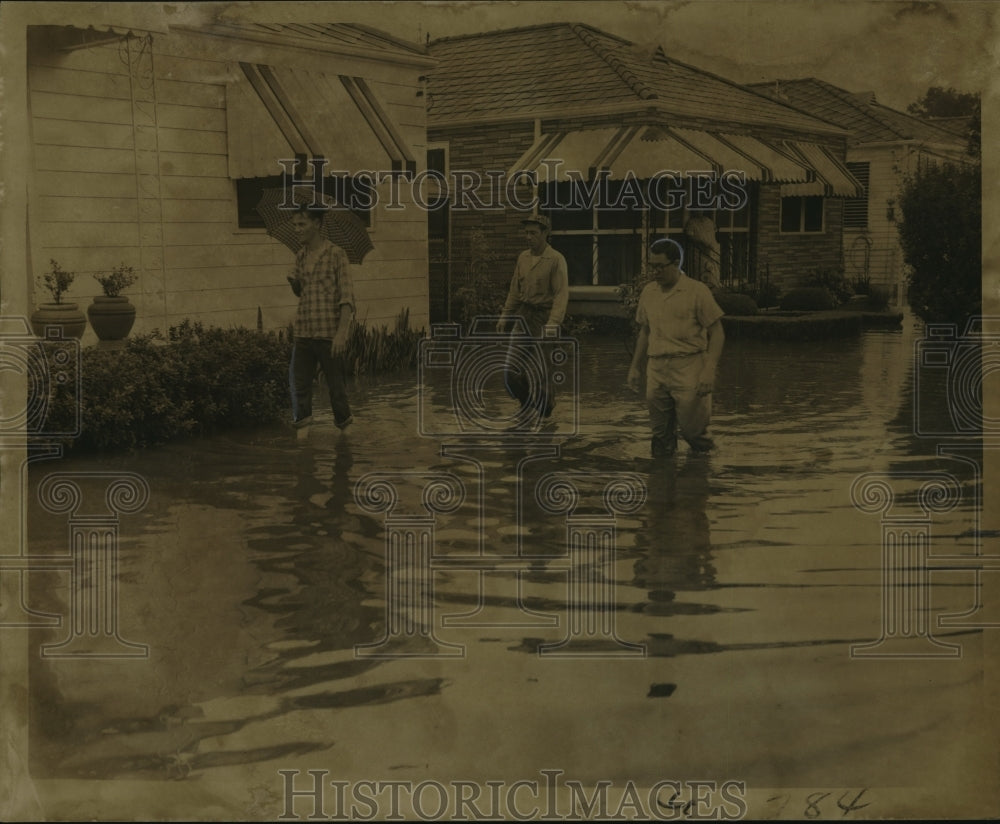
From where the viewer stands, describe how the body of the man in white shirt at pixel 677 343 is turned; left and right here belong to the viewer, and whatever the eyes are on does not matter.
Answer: facing the viewer and to the left of the viewer

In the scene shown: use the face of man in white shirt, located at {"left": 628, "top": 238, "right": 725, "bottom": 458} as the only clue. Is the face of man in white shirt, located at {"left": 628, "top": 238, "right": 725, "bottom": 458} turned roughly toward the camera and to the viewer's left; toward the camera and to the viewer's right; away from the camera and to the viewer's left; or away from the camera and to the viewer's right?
toward the camera and to the viewer's left

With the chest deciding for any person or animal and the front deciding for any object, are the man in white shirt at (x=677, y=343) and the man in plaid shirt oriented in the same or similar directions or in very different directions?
same or similar directions

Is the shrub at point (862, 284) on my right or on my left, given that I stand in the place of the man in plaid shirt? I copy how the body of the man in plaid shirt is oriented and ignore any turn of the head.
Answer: on my left

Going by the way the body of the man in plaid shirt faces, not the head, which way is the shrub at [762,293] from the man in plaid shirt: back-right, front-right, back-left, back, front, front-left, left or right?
back-left

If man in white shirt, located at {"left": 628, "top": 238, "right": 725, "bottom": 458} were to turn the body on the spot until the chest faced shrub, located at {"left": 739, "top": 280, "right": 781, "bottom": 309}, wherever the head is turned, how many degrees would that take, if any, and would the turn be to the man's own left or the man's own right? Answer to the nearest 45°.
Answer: approximately 180°

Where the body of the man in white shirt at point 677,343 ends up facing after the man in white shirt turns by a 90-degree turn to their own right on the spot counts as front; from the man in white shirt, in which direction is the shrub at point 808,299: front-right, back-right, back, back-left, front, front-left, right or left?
right

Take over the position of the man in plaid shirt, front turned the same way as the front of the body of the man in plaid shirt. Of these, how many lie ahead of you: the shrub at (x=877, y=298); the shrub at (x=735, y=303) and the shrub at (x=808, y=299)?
0

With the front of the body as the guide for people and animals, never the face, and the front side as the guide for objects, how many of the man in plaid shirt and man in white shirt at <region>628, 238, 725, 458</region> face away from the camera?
0

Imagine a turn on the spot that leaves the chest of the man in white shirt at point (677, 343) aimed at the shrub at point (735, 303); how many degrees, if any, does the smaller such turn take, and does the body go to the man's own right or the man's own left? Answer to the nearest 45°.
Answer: approximately 180°
